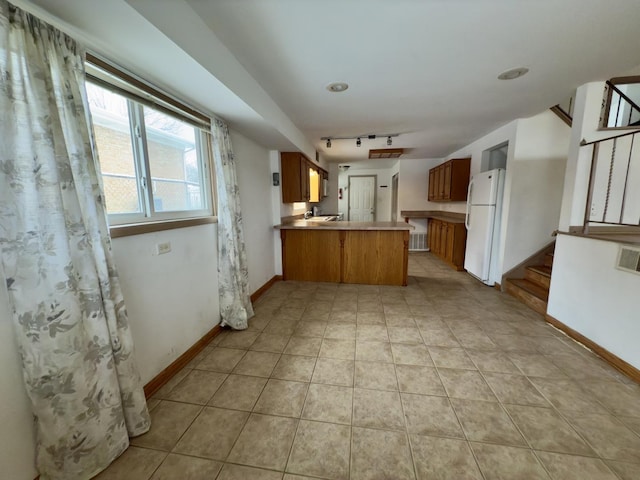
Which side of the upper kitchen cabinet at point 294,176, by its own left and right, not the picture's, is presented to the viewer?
right

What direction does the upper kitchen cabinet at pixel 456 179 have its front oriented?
to the viewer's left

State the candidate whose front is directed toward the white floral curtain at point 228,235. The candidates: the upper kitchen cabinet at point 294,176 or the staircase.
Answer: the staircase

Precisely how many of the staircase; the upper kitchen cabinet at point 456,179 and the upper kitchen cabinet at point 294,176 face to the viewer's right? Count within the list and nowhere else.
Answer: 1

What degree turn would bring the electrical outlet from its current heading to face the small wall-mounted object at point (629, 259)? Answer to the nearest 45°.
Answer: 0° — it already faces it

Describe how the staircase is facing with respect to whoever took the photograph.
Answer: facing the viewer and to the left of the viewer

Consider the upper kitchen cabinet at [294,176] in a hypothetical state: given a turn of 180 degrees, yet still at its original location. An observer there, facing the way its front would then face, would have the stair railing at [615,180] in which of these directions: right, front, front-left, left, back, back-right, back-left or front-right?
back-left

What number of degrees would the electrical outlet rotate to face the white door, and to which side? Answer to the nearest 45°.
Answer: approximately 90° to its left

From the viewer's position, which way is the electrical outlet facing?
facing the viewer and to the right of the viewer

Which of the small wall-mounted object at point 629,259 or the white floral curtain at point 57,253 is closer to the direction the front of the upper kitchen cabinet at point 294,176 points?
the small wall-mounted object

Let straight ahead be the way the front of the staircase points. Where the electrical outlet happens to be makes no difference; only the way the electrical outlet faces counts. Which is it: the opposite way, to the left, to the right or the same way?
the opposite way

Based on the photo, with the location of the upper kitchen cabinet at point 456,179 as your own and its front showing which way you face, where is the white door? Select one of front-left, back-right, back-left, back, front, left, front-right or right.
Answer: front-right

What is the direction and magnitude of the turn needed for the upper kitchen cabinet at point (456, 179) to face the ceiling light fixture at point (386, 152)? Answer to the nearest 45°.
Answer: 0° — it already faces it

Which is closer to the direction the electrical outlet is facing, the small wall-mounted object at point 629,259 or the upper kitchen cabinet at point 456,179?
the small wall-mounted object
